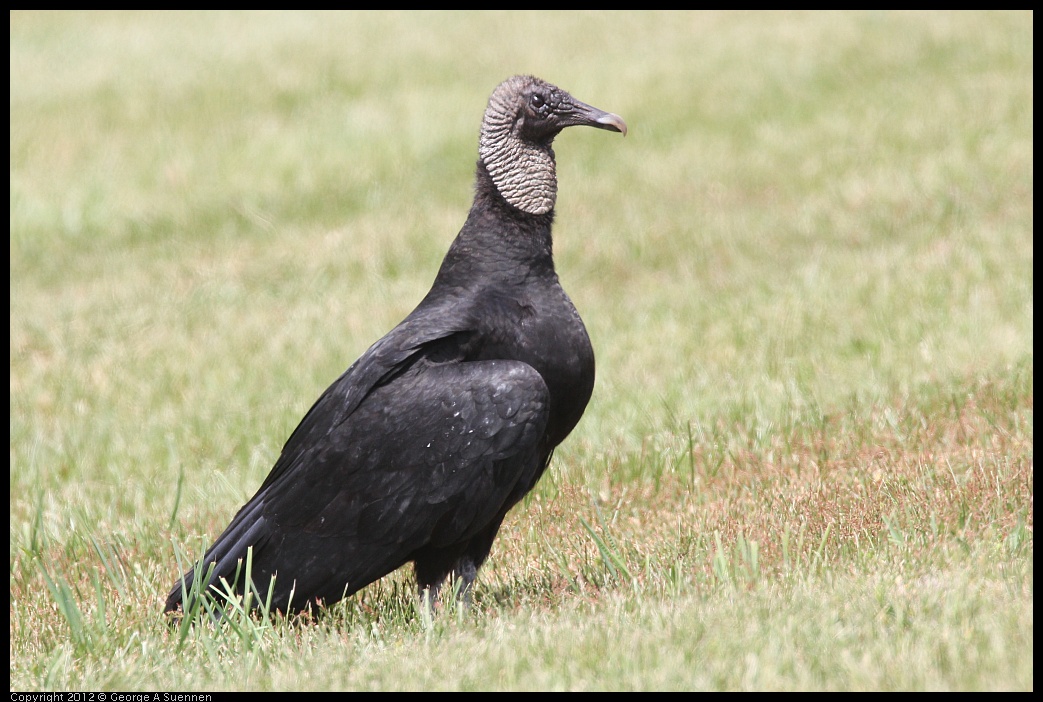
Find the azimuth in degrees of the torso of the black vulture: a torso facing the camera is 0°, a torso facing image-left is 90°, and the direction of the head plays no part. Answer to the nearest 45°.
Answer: approximately 270°
